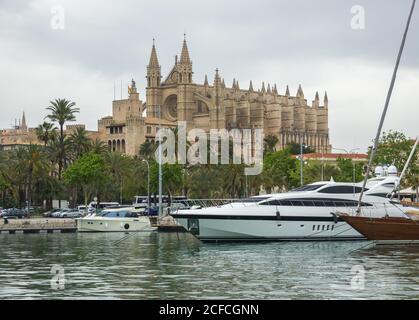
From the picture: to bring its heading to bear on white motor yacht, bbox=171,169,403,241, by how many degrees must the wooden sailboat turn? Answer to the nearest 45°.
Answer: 0° — it already faces it

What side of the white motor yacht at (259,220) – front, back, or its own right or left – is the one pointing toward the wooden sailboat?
back

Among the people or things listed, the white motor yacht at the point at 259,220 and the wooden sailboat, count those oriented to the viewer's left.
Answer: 2

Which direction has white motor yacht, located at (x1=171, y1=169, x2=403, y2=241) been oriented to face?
to the viewer's left

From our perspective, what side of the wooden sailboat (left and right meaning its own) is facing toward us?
left
